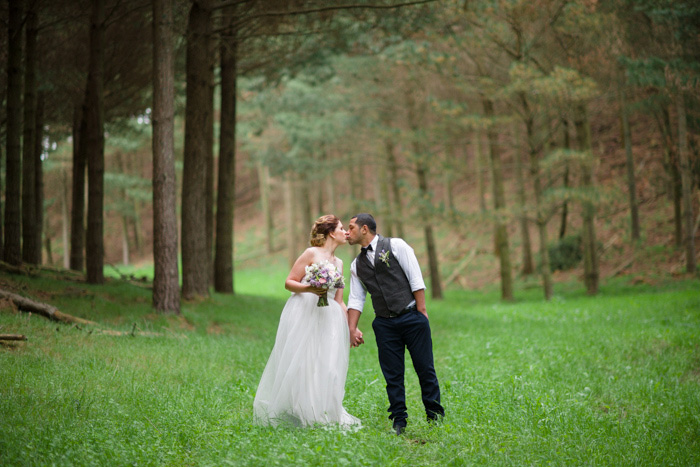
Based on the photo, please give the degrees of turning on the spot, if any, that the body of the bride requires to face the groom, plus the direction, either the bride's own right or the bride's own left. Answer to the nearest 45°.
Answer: approximately 45° to the bride's own left

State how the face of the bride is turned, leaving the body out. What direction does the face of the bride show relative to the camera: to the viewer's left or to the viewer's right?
to the viewer's right

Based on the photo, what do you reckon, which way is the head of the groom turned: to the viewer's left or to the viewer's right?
to the viewer's left

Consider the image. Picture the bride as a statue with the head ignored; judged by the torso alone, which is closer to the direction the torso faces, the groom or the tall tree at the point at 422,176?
the groom

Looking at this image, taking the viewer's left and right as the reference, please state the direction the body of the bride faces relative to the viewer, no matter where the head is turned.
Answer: facing the viewer and to the right of the viewer

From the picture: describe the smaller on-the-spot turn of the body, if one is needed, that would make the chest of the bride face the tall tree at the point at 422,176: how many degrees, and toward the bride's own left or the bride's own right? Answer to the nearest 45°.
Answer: approximately 135° to the bride's own left
